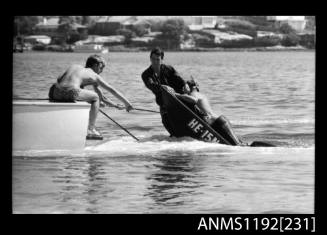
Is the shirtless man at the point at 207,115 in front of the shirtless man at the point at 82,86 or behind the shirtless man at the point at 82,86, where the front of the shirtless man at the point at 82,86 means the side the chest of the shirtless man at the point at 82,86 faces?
in front

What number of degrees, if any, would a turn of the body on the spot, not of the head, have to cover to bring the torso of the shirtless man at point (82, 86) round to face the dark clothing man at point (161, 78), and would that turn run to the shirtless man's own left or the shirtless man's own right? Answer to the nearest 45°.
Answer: approximately 45° to the shirtless man's own left

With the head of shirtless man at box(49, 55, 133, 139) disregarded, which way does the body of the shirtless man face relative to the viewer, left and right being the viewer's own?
facing to the right of the viewer

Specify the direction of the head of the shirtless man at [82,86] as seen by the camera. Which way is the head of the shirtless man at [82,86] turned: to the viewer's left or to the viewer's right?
to the viewer's right

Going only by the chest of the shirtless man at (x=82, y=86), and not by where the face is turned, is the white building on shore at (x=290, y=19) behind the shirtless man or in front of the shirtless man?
in front
